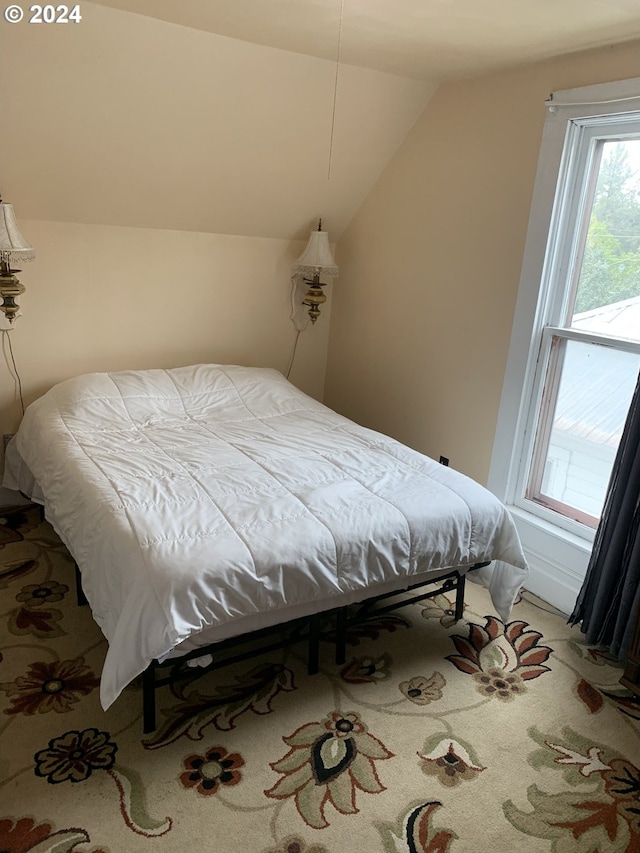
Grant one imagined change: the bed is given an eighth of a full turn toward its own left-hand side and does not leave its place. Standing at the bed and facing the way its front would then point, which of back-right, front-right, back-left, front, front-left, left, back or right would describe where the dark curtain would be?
front

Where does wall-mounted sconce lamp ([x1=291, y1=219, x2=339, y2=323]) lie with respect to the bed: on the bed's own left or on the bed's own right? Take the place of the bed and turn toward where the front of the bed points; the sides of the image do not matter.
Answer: on the bed's own left

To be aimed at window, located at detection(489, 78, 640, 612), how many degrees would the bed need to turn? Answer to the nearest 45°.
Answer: approximately 45° to its left

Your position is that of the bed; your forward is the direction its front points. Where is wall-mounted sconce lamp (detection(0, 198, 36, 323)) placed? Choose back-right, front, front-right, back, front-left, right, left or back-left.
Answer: back

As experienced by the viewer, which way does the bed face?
facing the viewer and to the right of the viewer

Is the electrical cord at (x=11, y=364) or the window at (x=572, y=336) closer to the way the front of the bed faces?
the window

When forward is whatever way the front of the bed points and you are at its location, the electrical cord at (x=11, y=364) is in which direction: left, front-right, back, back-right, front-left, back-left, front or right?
back

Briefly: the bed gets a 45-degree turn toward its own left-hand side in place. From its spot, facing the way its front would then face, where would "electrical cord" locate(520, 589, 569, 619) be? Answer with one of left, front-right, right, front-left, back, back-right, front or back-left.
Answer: front
